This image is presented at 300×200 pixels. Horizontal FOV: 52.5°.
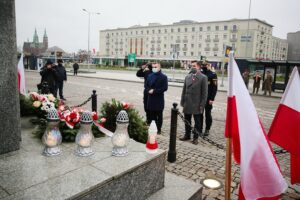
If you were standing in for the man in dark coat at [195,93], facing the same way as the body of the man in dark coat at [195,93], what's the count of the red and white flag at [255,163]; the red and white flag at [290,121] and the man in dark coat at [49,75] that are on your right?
1

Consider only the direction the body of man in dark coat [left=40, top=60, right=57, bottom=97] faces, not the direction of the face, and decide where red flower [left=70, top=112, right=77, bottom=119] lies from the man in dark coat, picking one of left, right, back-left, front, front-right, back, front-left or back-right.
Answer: front

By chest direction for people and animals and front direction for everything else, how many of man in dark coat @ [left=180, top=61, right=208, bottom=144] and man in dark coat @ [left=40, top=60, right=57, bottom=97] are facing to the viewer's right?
0

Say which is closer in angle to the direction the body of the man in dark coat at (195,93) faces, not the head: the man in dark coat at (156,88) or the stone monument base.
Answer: the stone monument base

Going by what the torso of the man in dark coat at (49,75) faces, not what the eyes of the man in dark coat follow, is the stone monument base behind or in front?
in front

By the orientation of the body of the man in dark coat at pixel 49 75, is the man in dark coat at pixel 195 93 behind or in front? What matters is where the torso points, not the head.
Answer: in front

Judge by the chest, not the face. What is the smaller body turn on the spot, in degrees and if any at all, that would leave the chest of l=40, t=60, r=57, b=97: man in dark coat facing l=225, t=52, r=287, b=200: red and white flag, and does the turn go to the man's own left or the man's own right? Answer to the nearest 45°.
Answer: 0° — they already face it

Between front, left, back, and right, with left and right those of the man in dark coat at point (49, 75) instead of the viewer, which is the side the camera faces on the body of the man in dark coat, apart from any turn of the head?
front

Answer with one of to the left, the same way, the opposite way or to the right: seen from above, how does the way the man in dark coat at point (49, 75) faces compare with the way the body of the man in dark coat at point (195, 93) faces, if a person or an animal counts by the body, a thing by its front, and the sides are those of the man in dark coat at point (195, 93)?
to the left

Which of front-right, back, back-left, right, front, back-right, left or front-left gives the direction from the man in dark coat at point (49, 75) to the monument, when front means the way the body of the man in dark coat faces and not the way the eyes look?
front

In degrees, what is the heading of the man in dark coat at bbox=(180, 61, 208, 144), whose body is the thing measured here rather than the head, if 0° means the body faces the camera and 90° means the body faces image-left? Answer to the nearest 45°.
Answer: approximately 45°
